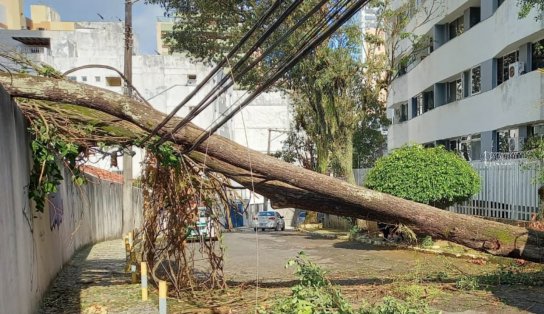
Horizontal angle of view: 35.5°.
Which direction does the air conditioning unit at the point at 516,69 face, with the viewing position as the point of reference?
facing the viewer and to the left of the viewer

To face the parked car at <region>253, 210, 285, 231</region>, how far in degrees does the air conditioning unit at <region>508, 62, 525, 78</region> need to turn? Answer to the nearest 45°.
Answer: approximately 90° to its right

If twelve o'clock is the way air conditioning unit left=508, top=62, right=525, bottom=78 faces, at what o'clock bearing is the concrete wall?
The concrete wall is roughly at 11 o'clock from the air conditioning unit.

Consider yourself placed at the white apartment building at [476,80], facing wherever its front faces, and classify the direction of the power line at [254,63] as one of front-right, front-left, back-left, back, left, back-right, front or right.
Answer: front-left

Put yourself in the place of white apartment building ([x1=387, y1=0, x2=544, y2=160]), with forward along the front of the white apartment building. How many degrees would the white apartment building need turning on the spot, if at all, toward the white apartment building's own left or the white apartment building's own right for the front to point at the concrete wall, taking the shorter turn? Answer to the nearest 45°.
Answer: approximately 45° to the white apartment building's own left

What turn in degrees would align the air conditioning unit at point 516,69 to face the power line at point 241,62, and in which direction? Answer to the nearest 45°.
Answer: approximately 45° to its left

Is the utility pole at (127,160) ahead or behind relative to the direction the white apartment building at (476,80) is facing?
ahead

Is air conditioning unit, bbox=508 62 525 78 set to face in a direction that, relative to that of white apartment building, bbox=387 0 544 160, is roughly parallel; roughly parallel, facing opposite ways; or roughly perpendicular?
roughly parallel
